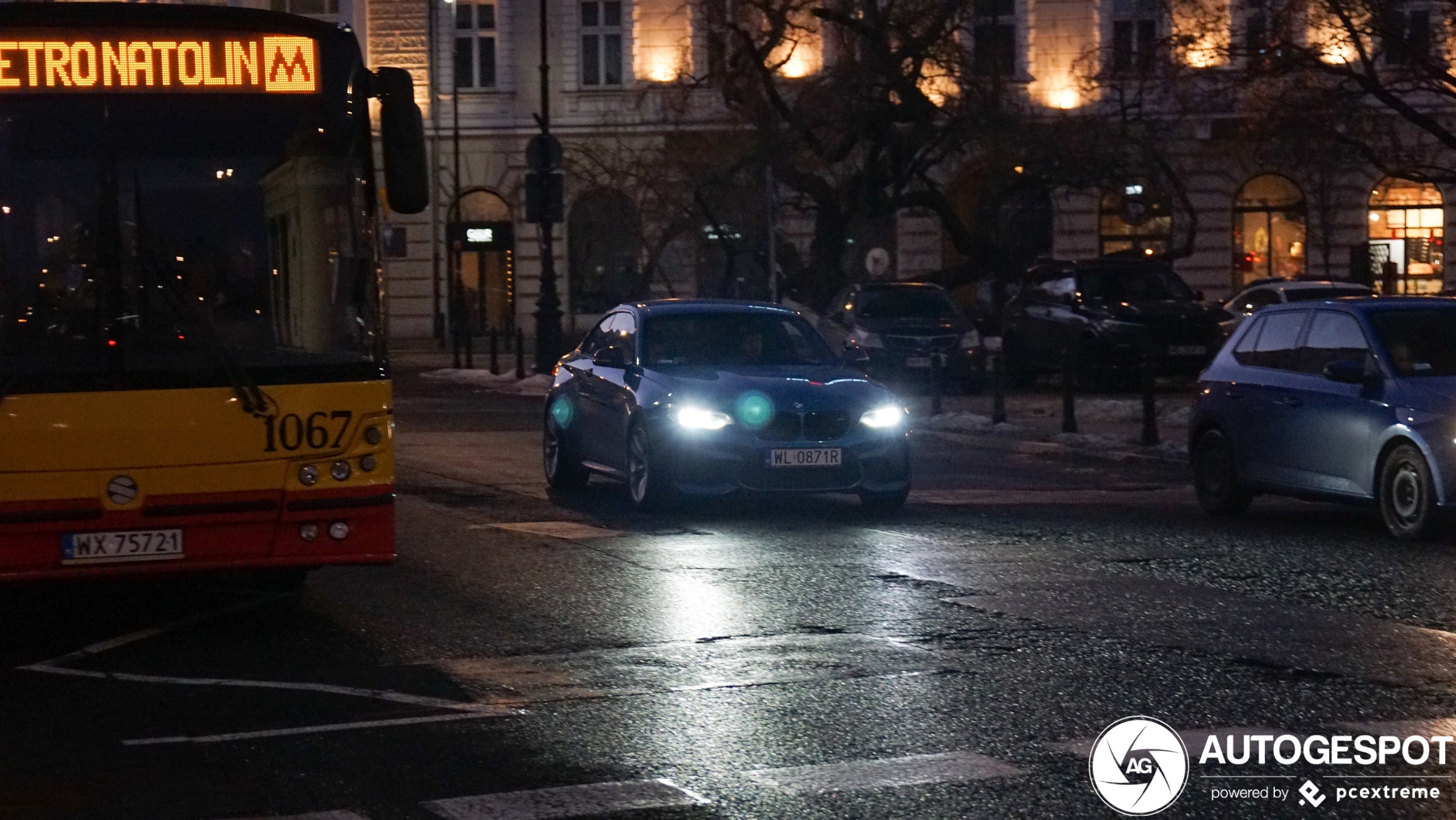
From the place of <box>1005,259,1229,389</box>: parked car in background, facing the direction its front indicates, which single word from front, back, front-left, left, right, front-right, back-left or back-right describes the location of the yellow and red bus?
front-right

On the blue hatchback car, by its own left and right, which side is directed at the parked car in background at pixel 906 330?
back

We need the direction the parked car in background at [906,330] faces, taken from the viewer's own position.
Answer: facing the viewer and to the right of the viewer

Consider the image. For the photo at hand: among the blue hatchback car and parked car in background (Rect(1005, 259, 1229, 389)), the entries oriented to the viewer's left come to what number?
0

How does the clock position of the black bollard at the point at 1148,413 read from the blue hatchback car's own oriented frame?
The black bollard is roughly at 7 o'clock from the blue hatchback car.

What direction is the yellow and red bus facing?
toward the camera

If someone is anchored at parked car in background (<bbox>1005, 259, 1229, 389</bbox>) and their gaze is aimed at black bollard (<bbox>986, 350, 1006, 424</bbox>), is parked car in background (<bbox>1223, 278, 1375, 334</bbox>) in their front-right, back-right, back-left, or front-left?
back-left
